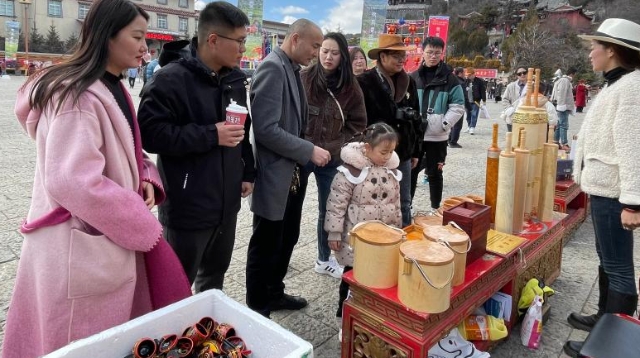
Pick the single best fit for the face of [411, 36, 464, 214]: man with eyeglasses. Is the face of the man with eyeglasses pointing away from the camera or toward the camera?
toward the camera

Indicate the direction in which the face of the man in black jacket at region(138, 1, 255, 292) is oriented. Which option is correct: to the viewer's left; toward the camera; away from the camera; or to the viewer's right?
to the viewer's right

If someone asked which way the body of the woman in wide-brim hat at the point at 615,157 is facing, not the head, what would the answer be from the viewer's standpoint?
to the viewer's left

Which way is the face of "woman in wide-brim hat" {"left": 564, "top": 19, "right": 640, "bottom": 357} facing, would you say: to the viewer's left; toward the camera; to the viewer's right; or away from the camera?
to the viewer's left

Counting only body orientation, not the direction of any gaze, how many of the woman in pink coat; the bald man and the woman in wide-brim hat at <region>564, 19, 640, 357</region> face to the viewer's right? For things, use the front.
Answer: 2

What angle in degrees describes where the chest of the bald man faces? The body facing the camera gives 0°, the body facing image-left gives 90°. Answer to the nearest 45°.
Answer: approximately 270°

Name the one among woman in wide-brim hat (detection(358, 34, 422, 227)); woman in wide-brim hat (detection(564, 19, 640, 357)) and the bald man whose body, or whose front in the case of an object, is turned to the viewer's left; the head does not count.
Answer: woman in wide-brim hat (detection(564, 19, 640, 357))

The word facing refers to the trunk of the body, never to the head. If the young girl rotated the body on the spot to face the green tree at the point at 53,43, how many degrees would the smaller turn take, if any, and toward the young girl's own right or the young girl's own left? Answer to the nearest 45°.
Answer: approximately 180°

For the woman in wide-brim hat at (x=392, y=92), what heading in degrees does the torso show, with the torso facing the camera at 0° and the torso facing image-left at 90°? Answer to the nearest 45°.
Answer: approximately 315°

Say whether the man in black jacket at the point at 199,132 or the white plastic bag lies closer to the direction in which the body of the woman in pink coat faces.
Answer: the white plastic bag

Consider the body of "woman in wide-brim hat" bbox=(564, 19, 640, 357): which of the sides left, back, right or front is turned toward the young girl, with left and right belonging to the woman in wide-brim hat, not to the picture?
front

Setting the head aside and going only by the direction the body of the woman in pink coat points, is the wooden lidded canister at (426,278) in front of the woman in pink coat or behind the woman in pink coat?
in front

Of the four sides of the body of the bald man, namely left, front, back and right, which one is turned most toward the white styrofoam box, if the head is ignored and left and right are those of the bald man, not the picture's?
right

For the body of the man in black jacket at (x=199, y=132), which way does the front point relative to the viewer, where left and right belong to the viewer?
facing the viewer and to the right of the viewer

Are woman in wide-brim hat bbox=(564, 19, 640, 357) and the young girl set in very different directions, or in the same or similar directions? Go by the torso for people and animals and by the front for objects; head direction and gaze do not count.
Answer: very different directions

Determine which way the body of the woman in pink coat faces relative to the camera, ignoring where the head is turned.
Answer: to the viewer's right

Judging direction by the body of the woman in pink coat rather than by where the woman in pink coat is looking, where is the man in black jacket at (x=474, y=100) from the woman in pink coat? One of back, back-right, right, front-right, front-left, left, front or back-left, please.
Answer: front-left

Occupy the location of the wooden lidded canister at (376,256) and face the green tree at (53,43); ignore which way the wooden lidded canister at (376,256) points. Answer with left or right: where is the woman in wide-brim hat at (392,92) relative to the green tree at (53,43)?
right

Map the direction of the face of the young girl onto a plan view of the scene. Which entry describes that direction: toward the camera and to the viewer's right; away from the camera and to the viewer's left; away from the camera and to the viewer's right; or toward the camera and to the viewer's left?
toward the camera and to the viewer's right
